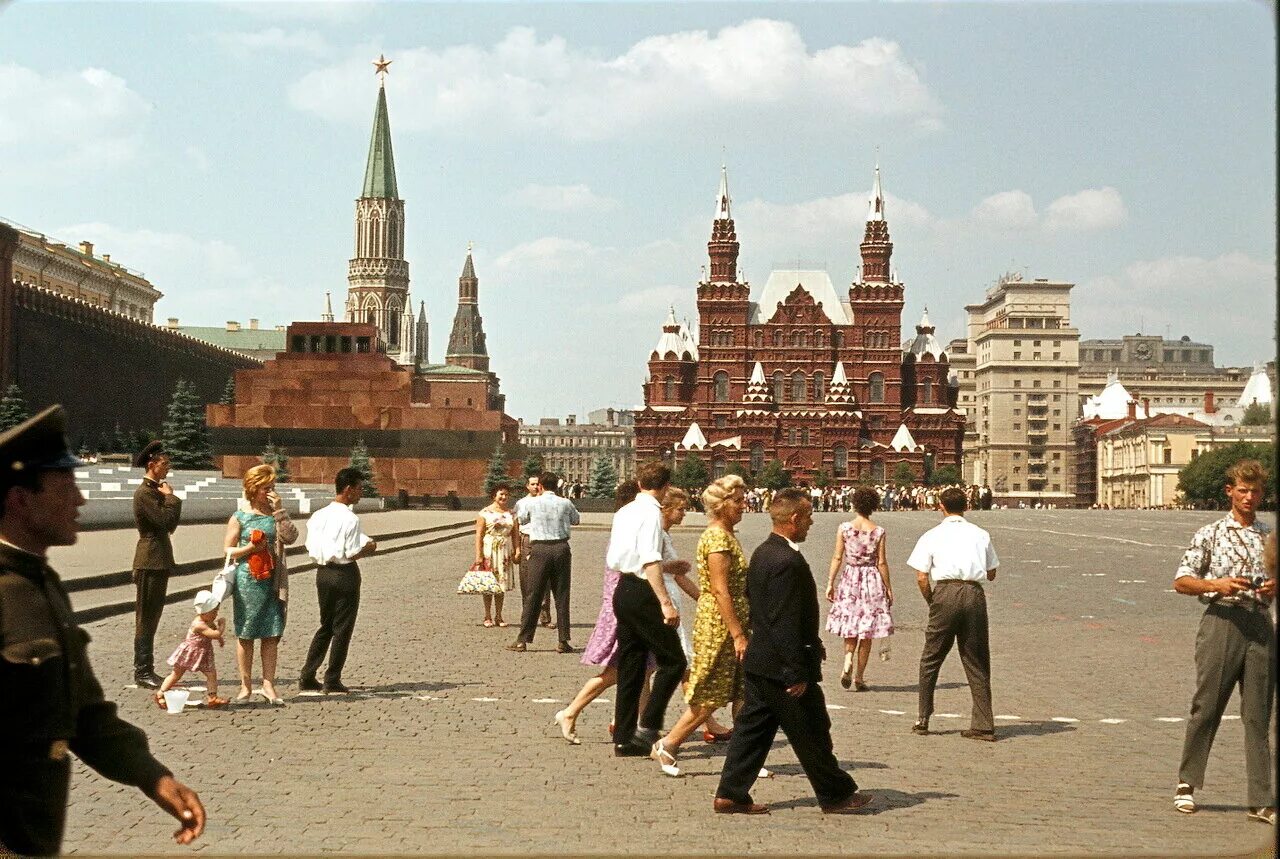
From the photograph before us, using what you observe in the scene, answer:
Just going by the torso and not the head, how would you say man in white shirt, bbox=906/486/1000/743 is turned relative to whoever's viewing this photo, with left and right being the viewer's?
facing away from the viewer

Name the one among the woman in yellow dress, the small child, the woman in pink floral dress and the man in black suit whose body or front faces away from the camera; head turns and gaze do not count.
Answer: the woman in pink floral dress

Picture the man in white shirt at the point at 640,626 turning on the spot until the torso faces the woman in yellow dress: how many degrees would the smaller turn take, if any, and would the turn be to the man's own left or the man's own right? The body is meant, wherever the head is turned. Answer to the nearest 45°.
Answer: approximately 90° to the man's own right

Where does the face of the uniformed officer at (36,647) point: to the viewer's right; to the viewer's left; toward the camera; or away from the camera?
to the viewer's right

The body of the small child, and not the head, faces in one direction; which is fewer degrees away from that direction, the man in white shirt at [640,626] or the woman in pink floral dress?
the woman in pink floral dress

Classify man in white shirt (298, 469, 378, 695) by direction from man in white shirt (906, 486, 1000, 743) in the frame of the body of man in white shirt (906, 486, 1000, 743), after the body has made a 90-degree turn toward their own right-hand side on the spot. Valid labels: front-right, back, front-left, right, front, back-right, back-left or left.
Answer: back

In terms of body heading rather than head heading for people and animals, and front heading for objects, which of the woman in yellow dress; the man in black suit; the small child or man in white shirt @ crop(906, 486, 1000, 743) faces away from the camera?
the man in white shirt

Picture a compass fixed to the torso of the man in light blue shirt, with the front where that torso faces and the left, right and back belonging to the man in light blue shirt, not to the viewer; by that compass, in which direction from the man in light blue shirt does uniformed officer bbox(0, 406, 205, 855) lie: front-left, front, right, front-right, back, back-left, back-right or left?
back

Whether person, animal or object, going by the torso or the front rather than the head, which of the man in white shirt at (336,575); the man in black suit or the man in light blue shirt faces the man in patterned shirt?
the man in black suit

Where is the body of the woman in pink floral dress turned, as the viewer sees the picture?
away from the camera
